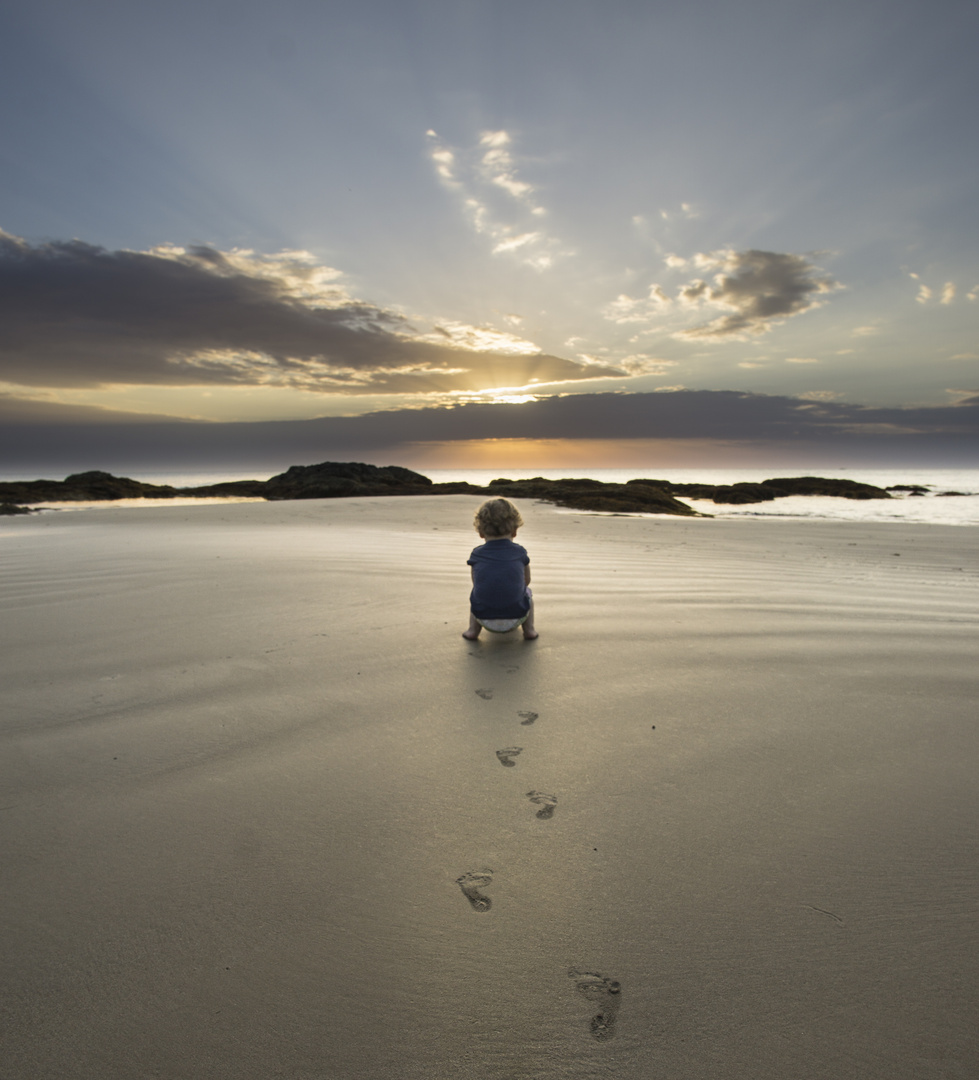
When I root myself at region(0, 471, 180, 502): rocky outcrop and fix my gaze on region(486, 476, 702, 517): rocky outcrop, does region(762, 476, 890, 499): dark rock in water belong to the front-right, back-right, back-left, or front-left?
front-left

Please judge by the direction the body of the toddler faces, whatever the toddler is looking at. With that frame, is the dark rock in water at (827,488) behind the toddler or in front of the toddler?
in front

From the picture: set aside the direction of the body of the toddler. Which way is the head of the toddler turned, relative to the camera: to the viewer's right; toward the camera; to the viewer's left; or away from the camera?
away from the camera

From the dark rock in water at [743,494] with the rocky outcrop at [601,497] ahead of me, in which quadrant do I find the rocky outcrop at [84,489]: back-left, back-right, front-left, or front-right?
front-right

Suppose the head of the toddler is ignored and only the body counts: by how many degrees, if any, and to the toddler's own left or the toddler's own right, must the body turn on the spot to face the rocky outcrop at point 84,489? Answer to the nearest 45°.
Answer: approximately 45° to the toddler's own left

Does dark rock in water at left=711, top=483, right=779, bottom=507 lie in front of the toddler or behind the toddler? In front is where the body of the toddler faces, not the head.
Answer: in front

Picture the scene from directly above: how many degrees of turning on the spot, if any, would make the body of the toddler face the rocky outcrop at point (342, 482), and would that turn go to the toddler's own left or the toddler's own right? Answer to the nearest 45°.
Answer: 0° — they already face it

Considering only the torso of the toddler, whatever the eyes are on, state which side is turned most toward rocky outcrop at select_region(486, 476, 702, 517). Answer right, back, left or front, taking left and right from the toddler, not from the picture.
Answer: front

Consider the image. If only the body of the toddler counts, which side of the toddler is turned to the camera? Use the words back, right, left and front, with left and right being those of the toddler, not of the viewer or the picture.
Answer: back
